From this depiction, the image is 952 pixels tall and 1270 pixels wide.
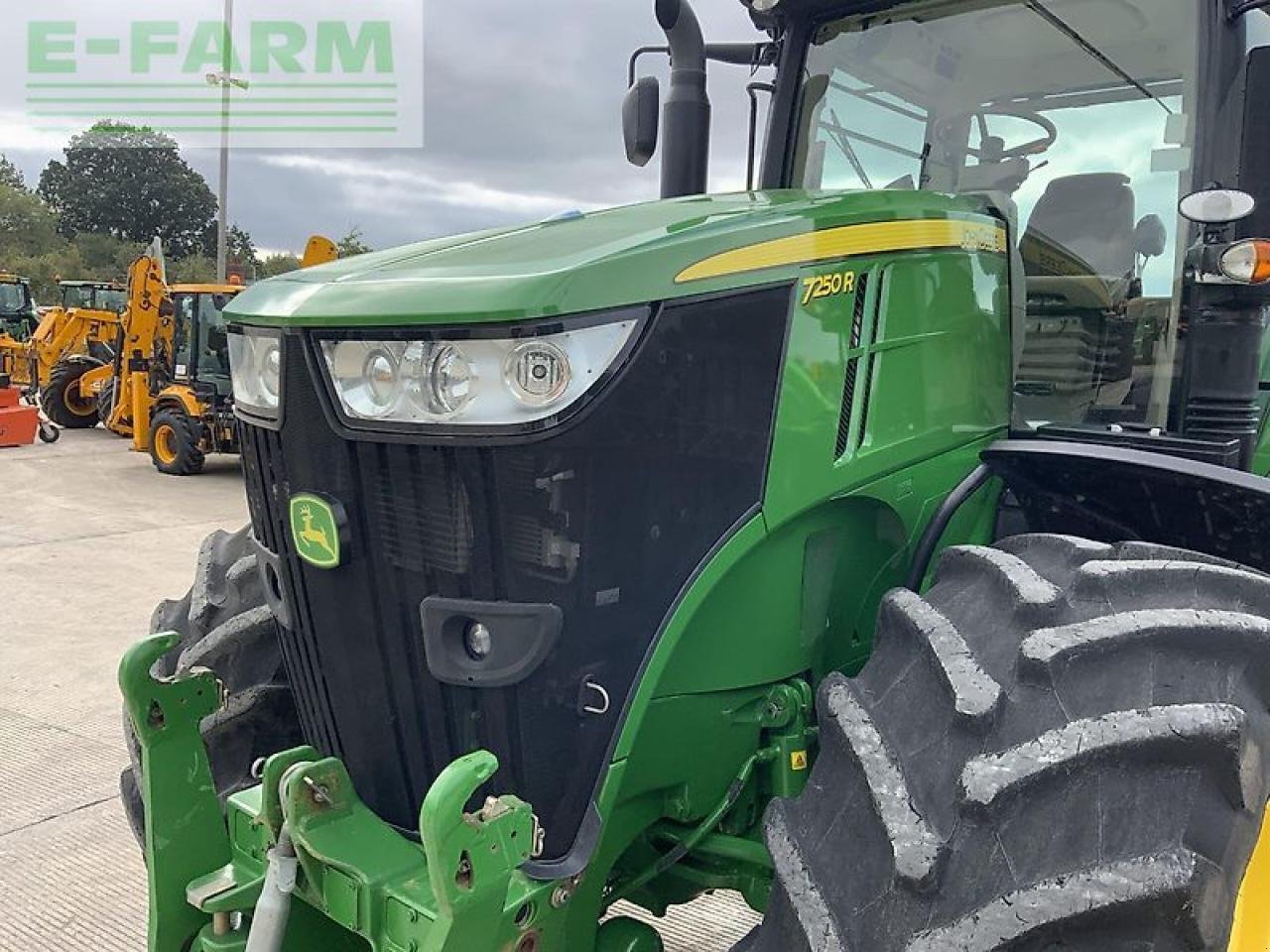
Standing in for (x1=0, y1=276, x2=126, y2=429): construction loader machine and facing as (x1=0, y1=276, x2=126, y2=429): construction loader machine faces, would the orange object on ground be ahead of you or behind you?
ahead

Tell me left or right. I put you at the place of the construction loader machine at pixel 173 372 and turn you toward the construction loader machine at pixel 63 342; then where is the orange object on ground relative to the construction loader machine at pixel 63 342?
left

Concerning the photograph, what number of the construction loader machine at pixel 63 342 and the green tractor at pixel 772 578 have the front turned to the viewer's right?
0

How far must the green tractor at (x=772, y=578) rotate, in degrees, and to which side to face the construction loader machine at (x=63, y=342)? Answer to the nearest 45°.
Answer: approximately 90° to its right

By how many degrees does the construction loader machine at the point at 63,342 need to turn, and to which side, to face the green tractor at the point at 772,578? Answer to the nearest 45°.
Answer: approximately 45° to its left

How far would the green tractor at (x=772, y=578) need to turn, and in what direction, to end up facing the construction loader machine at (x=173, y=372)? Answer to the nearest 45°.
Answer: approximately 90° to its right

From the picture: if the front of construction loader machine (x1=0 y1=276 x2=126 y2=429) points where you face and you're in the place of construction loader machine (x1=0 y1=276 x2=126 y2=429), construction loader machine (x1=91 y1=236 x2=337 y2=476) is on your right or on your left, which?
on your left

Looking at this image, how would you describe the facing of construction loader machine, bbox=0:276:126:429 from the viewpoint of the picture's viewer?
facing the viewer and to the left of the viewer

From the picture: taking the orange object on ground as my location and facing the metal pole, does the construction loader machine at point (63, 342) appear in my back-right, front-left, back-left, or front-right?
front-left

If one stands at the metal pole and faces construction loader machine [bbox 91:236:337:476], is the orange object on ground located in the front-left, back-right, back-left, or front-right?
front-right

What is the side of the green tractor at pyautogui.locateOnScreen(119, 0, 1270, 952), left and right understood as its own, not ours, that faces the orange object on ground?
right

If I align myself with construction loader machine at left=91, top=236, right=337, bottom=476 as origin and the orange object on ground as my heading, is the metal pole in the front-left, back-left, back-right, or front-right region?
front-right
